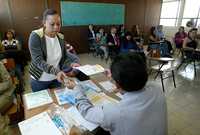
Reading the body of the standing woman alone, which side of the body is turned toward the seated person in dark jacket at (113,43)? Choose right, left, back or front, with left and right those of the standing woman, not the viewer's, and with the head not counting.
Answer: left

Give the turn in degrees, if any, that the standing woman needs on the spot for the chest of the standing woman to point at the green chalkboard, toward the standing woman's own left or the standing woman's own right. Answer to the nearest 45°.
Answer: approximately 135° to the standing woman's own left

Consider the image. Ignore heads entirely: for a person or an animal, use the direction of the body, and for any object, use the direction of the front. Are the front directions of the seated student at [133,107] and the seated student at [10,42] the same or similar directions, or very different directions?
very different directions

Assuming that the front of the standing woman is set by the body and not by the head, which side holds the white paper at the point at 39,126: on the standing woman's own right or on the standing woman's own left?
on the standing woman's own right

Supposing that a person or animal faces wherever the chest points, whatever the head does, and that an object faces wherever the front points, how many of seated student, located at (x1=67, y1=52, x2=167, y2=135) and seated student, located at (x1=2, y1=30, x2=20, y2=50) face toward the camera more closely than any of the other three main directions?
1

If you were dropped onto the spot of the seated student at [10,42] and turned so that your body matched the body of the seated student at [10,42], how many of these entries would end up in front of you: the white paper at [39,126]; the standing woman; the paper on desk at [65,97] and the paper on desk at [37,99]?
4

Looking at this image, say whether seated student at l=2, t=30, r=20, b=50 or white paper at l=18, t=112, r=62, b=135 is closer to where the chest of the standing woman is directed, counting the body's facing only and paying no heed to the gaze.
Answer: the white paper

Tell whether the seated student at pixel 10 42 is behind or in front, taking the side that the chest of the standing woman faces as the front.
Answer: behind

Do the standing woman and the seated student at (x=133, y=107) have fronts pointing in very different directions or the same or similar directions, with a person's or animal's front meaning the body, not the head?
very different directions

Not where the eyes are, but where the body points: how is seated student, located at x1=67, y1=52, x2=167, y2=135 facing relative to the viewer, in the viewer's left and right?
facing away from the viewer and to the left of the viewer

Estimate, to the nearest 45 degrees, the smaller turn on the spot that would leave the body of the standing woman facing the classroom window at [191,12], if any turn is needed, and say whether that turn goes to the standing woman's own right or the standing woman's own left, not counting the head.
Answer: approximately 90° to the standing woman's own left

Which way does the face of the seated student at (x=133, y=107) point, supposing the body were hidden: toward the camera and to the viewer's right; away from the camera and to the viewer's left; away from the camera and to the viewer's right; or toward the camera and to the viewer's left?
away from the camera and to the viewer's left

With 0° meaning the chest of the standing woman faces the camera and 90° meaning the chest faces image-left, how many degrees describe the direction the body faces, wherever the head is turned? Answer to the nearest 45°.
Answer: approximately 315°

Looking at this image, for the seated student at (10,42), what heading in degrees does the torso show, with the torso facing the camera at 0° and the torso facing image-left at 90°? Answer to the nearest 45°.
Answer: approximately 0°
